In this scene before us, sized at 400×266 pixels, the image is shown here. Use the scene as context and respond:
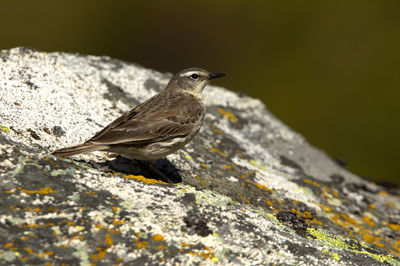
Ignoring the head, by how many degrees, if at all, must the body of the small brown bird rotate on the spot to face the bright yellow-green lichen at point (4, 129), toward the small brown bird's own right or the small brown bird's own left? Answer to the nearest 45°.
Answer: approximately 135° to the small brown bird's own right

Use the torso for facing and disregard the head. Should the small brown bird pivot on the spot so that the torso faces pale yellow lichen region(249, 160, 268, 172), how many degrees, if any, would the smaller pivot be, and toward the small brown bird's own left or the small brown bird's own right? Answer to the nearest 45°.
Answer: approximately 45° to the small brown bird's own left

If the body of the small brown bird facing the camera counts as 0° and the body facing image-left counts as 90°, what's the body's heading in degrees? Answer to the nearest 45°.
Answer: approximately 270°

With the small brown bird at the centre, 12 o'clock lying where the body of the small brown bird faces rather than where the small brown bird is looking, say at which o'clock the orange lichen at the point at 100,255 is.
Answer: The orange lichen is roughly at 3 o'clock from the small brown bird.

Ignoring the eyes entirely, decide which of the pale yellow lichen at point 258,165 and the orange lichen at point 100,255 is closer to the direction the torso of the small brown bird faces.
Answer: the pale yellow lichen

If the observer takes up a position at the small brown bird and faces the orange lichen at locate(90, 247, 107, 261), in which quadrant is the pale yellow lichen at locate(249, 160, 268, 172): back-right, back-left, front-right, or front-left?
back-left
